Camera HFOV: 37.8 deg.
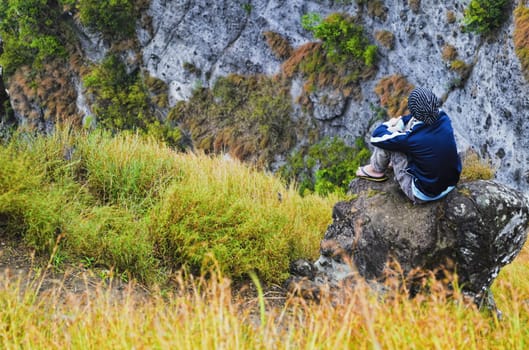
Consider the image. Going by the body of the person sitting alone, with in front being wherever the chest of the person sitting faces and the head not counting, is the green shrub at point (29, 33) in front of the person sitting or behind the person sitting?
in front

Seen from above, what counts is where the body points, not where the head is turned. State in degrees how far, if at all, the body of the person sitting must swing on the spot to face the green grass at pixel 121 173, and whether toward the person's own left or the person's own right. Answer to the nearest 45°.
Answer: approximately 45° to the person's own left

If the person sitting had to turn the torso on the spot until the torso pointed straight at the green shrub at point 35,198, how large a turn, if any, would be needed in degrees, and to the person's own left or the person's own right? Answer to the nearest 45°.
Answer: approximately 45° to the person's own left

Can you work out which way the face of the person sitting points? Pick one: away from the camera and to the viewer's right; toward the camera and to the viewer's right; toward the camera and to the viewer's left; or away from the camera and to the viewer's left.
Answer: away from the camera and to the viewer's left

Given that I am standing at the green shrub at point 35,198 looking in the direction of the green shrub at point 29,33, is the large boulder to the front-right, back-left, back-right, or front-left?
back-right

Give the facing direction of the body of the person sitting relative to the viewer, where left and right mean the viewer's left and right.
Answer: facing away from the viewer and to the left of the viewer

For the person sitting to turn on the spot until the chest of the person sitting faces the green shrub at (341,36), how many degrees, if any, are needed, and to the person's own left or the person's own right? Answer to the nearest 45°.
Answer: approximately 45° to the person's own right

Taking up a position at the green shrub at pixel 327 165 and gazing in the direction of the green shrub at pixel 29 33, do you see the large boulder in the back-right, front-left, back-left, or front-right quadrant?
back-left
